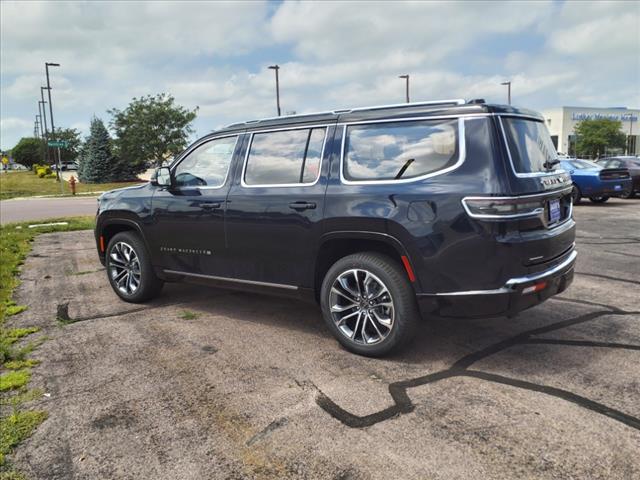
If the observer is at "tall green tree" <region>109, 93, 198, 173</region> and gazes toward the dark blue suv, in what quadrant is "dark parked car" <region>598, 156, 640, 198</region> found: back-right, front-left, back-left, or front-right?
front-left

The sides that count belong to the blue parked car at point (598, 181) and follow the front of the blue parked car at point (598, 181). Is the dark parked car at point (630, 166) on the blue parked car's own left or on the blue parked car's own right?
on the blue parked car's own right

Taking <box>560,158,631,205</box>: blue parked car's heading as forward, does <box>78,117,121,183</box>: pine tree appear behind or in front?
in front

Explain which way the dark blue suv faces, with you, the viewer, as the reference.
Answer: facing away from the viewer and to the left of the viewer

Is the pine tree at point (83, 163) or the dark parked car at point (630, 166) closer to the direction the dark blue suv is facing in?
the pine tree

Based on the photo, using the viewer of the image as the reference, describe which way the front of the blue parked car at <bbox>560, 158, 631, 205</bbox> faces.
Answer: facing away from the viewer and to the left of the viewer

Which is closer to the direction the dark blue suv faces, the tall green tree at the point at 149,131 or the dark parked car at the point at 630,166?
the tall green tree

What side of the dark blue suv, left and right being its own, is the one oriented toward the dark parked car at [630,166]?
right

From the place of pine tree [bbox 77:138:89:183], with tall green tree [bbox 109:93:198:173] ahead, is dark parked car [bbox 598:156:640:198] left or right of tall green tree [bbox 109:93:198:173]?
right

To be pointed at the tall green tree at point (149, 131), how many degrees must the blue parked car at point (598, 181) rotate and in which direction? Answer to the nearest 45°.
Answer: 0° — it already faces it
